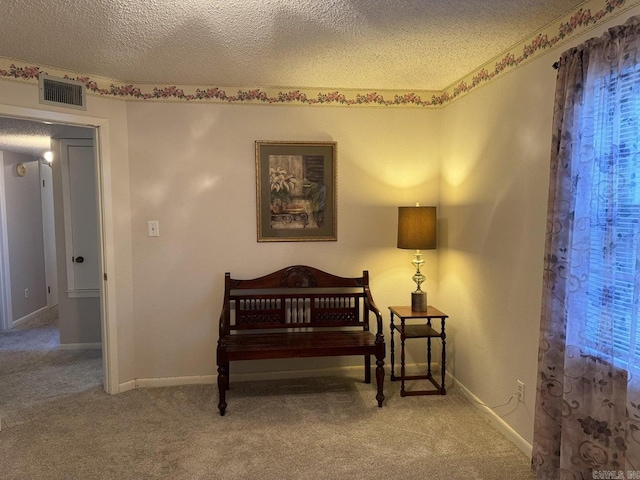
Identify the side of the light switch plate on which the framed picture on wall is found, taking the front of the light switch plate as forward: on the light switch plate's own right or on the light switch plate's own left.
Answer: on the light switch plate's own left

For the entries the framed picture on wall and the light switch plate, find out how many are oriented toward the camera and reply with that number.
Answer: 2

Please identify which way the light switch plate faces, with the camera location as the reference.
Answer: facing the viewer

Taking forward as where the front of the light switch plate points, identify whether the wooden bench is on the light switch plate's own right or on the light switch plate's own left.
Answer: on the light switch plate's own left

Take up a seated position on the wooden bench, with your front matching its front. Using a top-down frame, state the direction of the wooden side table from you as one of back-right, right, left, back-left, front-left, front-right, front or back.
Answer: left

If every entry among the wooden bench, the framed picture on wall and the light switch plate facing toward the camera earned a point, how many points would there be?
3

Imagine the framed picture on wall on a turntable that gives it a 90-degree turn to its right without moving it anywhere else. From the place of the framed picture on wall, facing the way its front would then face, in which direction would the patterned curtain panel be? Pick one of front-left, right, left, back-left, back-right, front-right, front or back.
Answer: back-left

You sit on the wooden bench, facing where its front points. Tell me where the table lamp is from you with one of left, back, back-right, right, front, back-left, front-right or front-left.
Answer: left

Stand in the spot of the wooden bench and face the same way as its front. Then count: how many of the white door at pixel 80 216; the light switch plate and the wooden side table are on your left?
1

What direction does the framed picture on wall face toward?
toward the camera

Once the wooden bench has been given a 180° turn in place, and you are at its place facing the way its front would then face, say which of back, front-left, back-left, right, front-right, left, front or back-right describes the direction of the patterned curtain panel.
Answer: back-right
